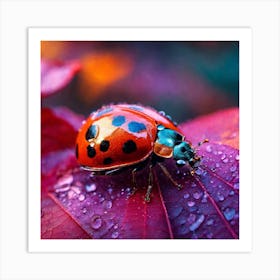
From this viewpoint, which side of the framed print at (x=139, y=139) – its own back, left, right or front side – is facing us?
front
